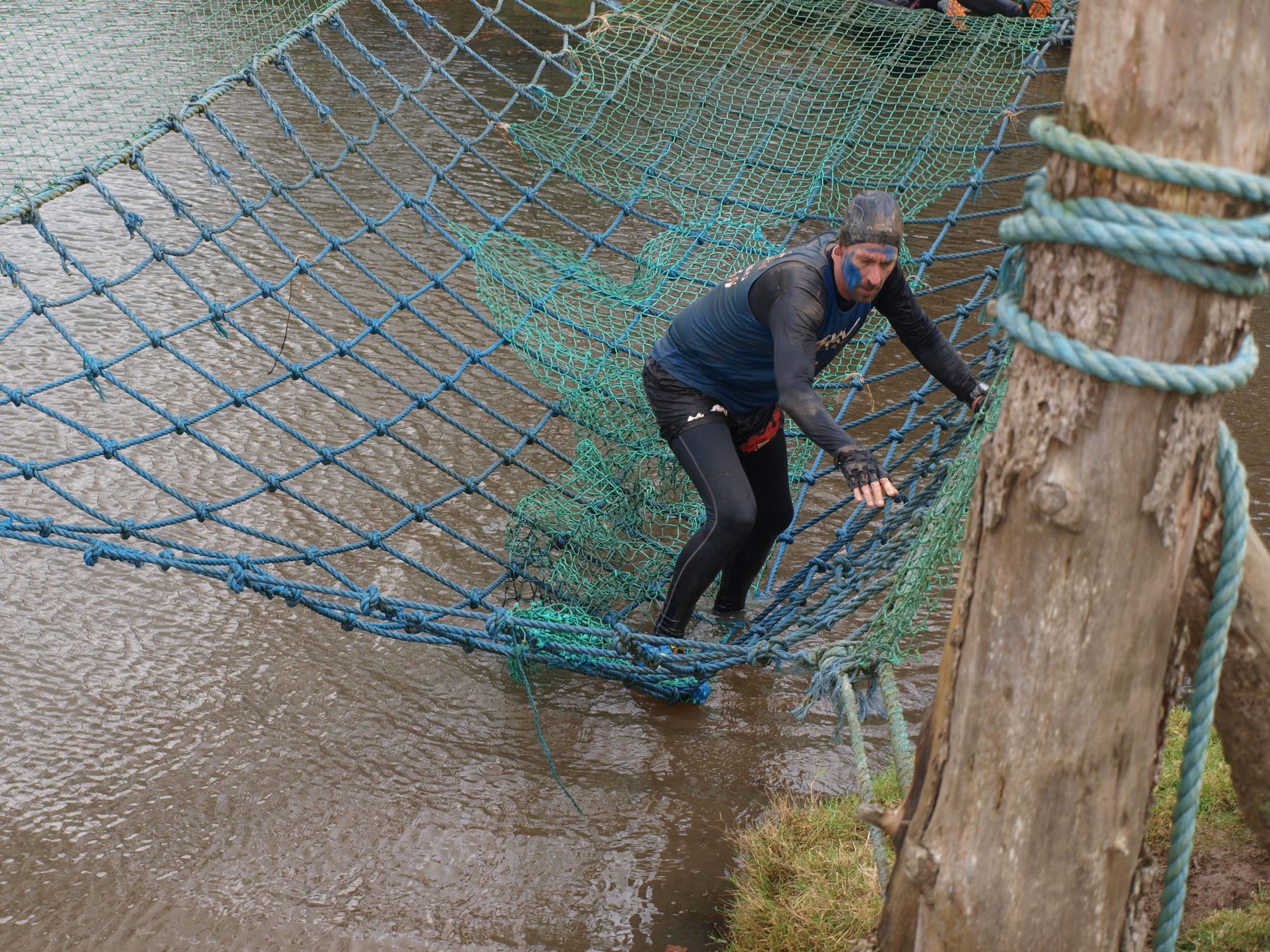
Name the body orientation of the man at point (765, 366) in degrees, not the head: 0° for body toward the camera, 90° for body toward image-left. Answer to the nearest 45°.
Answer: approximately 315°

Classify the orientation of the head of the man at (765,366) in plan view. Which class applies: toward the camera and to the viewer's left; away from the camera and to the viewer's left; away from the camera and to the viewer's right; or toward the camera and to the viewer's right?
toward the camera and to the viewer's right
